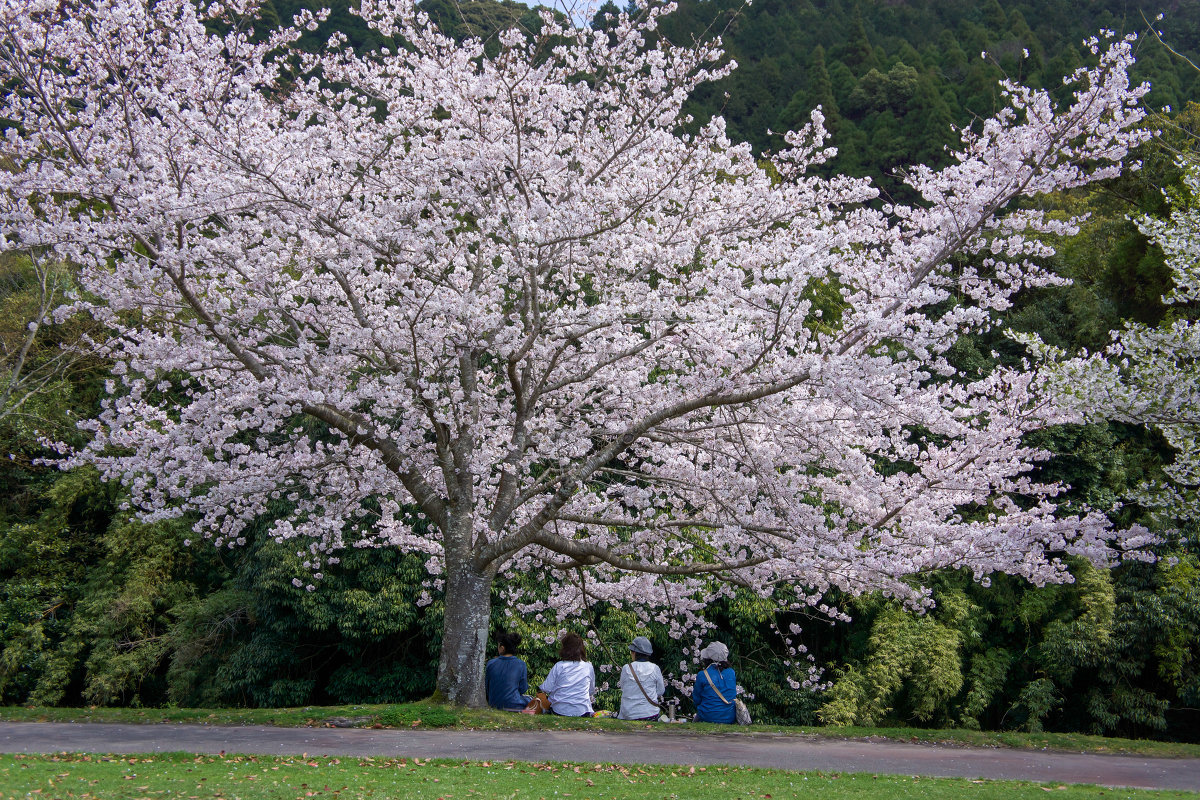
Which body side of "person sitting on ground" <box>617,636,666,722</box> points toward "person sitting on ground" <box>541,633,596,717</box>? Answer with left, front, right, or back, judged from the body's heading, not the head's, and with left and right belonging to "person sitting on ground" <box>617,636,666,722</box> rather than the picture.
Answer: left

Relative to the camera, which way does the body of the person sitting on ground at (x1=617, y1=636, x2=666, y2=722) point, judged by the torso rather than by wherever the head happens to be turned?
away from the camera

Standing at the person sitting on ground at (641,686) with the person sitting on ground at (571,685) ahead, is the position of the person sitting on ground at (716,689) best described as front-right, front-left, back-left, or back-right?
back-left

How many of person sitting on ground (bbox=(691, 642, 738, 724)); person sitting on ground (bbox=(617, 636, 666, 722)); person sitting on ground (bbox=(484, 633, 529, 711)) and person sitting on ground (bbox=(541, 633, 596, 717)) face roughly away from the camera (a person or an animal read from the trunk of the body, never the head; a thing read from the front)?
4

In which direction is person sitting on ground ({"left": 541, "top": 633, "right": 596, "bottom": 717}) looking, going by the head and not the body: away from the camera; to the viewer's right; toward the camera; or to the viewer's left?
away from the camera

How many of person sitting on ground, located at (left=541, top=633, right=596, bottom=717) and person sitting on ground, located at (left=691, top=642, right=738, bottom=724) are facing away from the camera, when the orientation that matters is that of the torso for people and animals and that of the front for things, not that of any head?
2

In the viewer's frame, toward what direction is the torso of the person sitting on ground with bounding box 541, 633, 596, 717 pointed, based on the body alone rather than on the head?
away from the camera

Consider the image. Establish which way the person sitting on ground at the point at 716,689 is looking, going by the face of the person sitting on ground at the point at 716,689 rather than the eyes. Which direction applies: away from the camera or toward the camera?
away from the camera

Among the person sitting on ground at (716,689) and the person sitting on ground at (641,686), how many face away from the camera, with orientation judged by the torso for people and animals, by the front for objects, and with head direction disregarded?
2

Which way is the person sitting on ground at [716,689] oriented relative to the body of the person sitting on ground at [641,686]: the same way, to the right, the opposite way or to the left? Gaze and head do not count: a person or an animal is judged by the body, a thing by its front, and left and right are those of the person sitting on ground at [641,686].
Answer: the same way

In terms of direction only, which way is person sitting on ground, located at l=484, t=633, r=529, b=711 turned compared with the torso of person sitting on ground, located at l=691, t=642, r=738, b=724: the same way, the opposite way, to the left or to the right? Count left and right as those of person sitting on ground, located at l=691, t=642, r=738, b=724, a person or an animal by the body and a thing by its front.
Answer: the same way

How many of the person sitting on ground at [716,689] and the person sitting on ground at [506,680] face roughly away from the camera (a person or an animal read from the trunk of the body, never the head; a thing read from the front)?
2

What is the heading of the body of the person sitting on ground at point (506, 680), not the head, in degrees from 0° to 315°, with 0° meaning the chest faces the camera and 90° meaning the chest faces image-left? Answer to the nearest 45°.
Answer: approximately 180°

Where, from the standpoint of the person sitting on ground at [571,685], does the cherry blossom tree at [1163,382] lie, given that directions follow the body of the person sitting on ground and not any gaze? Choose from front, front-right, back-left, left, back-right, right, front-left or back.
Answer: right

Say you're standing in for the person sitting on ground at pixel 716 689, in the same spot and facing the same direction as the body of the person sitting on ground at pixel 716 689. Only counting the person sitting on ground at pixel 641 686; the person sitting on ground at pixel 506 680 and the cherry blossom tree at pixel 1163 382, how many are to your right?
1

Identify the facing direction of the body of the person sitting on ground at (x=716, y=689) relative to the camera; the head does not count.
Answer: away from the camera
